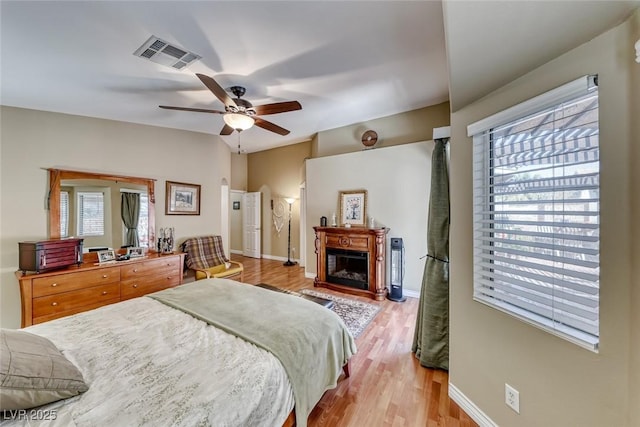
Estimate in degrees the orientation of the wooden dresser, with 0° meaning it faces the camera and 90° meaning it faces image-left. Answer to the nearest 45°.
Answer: approximately 315°

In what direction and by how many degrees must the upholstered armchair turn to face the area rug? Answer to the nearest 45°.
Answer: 0° — it already faces it

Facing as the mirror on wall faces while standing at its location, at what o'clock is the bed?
The bed is roughly at 1 o'clock from the mirror on wall.

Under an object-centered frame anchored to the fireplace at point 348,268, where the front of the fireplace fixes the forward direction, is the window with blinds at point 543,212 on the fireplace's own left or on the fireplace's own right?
on the fireplace's own left

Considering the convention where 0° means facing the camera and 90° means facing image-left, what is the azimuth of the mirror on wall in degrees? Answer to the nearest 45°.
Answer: approximately 315°

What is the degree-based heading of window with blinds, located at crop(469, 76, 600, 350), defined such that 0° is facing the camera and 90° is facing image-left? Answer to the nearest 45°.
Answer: approximately 45°

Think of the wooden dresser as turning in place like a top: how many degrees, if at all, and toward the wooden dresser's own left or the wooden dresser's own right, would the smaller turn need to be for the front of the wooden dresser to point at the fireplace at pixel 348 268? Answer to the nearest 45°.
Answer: approximately 45° to the wooden dresser's own left

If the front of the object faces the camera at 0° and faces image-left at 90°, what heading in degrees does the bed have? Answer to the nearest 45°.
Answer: approximately 225°

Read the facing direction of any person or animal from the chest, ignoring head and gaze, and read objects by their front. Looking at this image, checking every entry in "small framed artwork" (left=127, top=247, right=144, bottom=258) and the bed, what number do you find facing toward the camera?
1

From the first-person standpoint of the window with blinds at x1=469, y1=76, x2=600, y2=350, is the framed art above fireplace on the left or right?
on its right

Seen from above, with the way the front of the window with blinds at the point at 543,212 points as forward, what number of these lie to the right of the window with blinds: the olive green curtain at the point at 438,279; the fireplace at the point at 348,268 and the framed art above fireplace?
3
